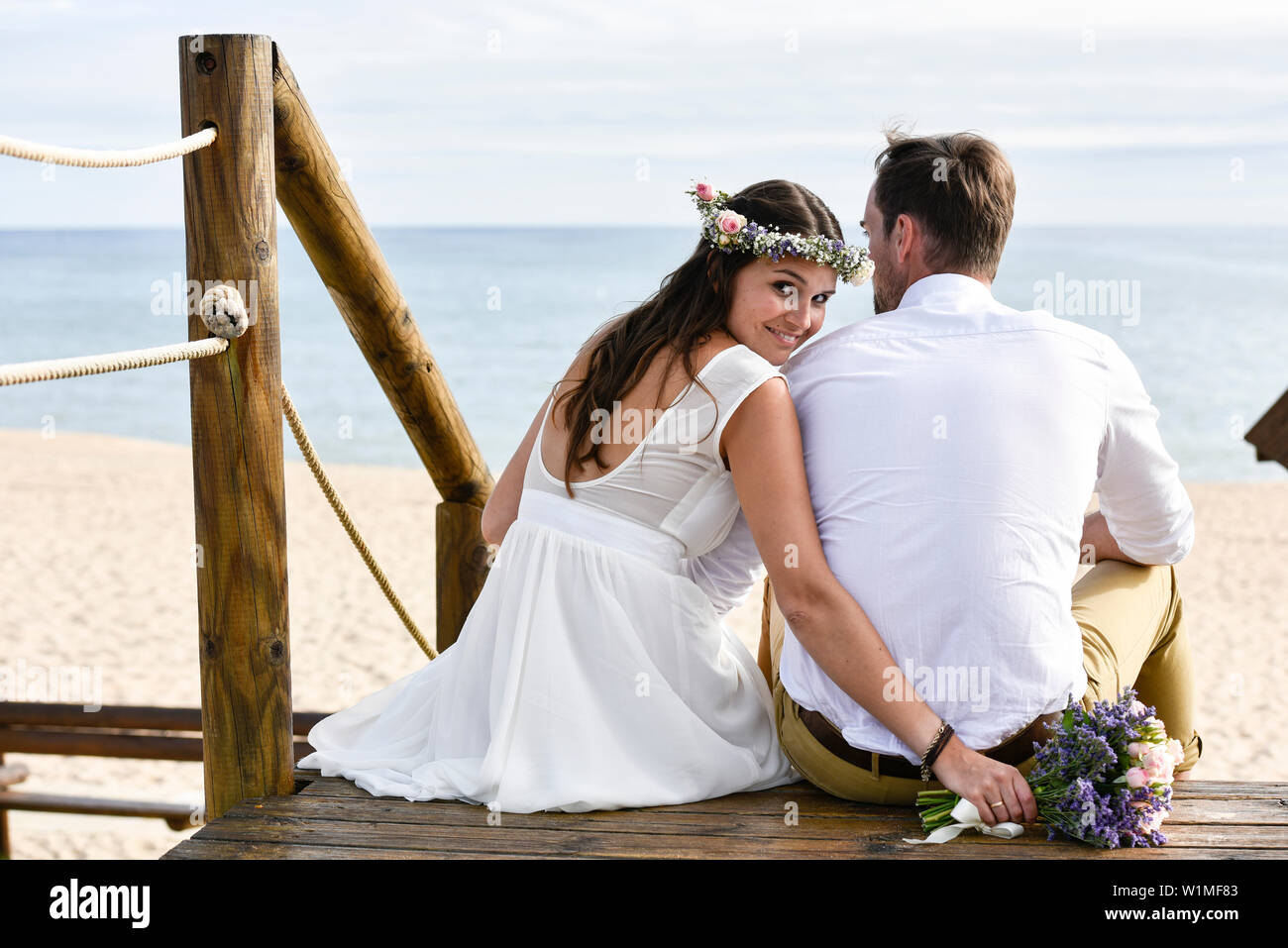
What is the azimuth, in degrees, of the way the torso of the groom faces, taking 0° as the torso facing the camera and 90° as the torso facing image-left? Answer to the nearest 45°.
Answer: approximately 180°

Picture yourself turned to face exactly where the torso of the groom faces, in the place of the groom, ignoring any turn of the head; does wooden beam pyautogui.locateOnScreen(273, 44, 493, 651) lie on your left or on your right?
on your left

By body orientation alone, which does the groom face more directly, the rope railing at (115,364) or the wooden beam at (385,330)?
the wooden beam

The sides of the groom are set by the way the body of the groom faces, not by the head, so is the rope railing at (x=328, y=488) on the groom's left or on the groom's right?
on the groom's left

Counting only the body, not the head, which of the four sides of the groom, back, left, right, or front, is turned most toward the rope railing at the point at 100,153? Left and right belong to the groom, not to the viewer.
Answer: left

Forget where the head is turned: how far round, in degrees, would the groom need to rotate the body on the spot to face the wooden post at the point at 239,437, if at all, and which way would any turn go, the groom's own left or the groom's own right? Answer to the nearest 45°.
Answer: approximately 90° to the groom's own left

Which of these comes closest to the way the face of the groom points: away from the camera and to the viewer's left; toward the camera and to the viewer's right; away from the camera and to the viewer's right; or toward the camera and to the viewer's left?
away from the camera and to the viewer's left

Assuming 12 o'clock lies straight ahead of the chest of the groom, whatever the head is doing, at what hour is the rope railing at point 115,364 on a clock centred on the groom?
The rope railing is roughly at 8 o'clock from the groom.
